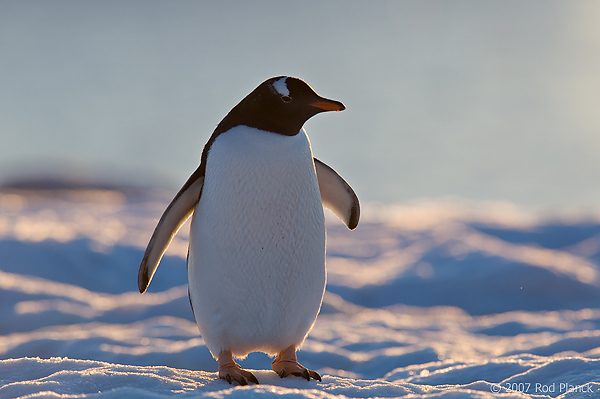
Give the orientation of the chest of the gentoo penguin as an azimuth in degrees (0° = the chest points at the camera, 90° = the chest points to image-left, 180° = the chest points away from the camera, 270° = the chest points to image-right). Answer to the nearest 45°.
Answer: approximately 315°
